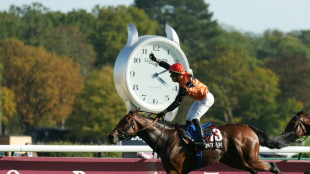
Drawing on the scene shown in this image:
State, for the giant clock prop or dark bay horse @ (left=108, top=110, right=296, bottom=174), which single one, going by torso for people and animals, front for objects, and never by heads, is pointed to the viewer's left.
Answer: the dark bay horse

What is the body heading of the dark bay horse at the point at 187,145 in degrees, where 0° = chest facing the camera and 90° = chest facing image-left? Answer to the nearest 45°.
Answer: approximately 90°

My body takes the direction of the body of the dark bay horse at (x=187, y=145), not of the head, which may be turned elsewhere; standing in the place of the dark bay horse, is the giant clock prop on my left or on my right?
on my right

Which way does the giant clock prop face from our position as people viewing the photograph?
facing the viewer and to the right of the viewer

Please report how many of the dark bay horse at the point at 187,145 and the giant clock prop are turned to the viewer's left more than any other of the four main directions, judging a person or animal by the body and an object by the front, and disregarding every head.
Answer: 1

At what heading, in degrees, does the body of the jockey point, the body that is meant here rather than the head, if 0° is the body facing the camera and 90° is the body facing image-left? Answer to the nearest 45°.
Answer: approximately 90°
